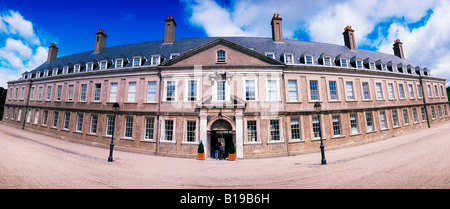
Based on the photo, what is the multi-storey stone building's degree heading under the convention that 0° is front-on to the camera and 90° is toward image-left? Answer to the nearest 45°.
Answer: approximately 0°
